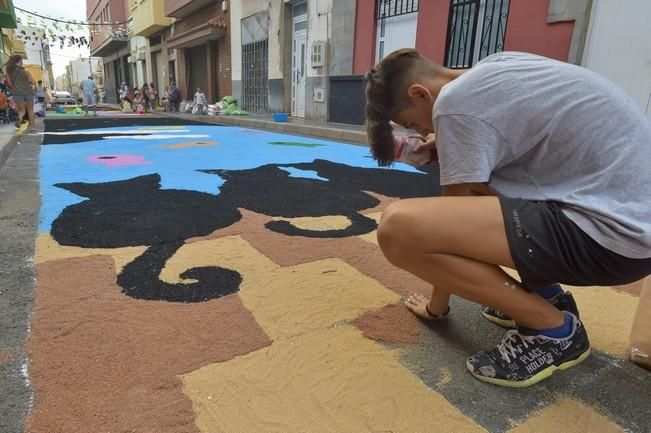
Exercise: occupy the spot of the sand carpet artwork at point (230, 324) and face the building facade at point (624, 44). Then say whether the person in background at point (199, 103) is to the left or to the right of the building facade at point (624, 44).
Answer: left

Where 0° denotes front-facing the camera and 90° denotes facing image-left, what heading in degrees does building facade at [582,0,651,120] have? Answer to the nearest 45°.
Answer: approximately 45°

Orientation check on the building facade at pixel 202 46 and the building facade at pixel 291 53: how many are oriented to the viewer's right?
0

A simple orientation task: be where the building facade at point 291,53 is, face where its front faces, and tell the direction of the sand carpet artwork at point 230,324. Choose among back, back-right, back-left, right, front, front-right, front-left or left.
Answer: front-left

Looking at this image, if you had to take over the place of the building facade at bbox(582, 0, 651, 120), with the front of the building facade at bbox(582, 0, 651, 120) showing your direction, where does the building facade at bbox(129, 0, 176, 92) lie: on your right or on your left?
on your right

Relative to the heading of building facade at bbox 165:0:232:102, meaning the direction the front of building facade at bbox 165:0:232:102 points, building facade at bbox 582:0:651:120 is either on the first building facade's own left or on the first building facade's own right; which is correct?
on the first building facade's own left

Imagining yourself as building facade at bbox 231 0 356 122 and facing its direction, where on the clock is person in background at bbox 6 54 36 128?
The person in background is roughly at 12 o'clock from the building facade.

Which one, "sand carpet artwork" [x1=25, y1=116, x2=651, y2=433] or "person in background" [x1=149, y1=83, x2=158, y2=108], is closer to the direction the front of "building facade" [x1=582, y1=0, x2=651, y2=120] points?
the sand carpet artwork

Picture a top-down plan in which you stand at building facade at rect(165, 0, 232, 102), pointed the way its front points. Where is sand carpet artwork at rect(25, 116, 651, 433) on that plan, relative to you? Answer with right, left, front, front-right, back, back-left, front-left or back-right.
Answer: front-left
